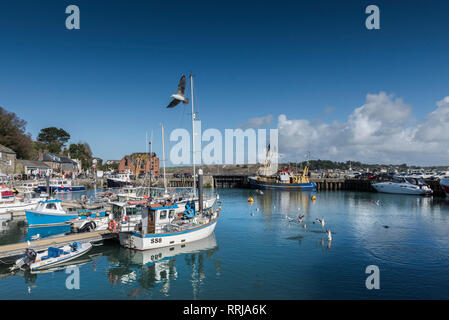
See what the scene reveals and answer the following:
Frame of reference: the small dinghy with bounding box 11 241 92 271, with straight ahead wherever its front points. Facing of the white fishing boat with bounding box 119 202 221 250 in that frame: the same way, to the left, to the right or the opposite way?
the same way

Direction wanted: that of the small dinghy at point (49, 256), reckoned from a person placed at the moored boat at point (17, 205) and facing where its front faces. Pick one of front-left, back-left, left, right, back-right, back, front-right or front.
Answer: right

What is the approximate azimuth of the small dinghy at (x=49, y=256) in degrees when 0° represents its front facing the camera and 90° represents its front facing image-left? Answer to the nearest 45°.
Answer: approximately 225°

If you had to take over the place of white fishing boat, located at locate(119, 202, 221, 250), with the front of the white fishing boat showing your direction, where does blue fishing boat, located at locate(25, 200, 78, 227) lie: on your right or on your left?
on your left

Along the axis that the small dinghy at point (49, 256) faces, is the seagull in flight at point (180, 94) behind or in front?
in front

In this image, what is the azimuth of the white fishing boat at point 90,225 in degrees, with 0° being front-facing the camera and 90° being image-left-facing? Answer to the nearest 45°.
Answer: approximately 270°

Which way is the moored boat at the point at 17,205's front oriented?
to the viewer's right

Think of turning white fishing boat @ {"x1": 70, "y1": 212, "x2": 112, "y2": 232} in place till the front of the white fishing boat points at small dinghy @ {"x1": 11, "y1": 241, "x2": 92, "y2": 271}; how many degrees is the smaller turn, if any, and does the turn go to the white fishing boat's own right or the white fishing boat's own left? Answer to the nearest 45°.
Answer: approximately 90° to the white fishing boat's own right

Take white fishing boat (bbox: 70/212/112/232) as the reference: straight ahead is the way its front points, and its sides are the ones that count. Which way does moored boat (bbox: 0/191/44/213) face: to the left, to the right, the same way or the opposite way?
the same way
